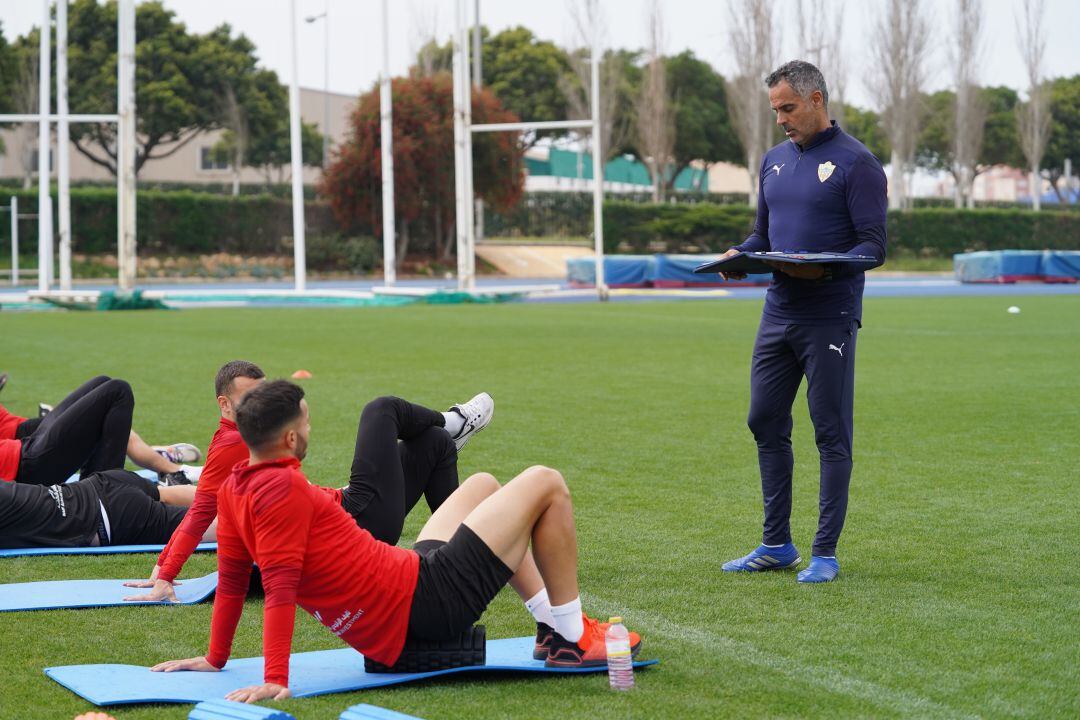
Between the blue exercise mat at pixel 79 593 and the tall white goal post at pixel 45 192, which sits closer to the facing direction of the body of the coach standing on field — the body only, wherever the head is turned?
the blue exercise mat

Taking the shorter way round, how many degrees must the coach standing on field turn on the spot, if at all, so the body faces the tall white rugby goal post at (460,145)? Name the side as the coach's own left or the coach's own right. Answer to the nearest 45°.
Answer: approximately 135° to the coach's own right

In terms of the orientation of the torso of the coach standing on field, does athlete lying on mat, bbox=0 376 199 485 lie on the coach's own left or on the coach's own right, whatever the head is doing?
on the coach's own right

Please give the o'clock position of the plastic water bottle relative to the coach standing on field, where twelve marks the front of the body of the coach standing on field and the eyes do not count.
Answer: The plastic water bottle is roughly at 11 o'clock from the coach standing on field.

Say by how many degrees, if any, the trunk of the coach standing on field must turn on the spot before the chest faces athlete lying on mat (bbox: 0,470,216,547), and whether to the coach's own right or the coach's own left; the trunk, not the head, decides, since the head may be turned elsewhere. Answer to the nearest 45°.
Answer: approximately 45° to the coach's own right

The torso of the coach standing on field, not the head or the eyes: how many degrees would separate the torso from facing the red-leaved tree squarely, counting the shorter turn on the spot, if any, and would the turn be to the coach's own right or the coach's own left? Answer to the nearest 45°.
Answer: approximately 135° to the coach's own right

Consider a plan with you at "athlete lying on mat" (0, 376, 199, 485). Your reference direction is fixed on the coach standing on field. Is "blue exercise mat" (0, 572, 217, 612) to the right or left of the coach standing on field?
right

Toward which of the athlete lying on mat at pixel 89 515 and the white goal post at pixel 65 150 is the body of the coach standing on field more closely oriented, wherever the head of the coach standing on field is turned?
the athlete lying on mat

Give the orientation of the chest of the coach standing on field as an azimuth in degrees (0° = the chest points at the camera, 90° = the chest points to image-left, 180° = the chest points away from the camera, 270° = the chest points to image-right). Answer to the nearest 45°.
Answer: approximately 45°

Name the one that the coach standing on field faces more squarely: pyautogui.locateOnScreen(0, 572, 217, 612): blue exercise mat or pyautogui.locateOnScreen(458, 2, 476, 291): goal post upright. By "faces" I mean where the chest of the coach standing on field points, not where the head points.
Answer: the blue exercise mat
